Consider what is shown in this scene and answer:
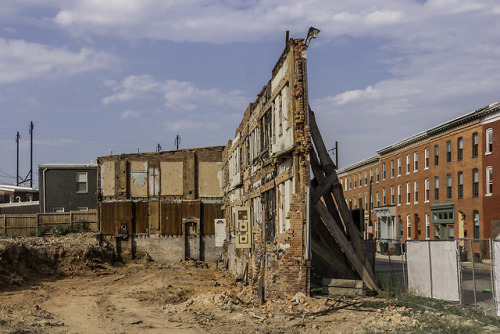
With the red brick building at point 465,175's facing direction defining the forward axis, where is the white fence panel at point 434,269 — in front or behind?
in front

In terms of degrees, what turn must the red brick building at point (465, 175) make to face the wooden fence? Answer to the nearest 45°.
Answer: approximately 45° to its right

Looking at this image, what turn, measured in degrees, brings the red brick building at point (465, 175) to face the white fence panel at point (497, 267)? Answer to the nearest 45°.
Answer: approximately 45° to its left

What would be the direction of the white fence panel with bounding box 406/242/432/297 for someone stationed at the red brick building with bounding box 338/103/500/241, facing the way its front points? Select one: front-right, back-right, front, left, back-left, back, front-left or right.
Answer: front-left

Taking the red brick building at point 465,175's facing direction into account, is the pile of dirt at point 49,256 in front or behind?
in front

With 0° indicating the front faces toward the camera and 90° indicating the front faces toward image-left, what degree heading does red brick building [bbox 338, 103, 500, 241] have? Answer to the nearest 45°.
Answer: approximately 45°
